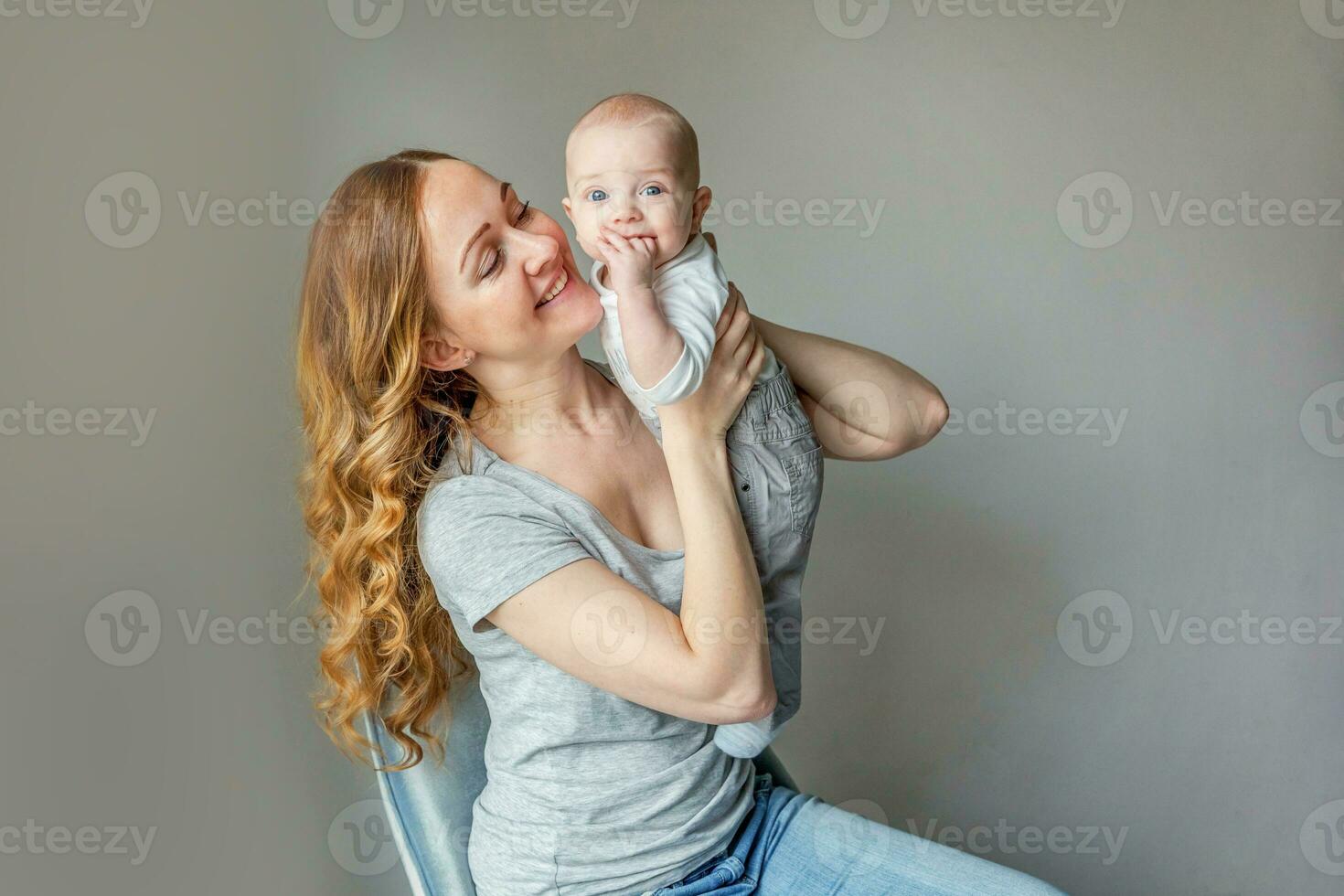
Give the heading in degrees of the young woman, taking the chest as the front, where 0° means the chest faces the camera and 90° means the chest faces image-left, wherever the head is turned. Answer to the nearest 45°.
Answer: approximately 315°

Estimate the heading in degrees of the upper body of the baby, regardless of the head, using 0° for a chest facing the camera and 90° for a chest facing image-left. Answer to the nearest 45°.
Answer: approximately 45°

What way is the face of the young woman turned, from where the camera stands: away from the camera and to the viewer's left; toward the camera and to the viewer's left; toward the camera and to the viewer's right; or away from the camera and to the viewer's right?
toward the camera and to the viewer's right
